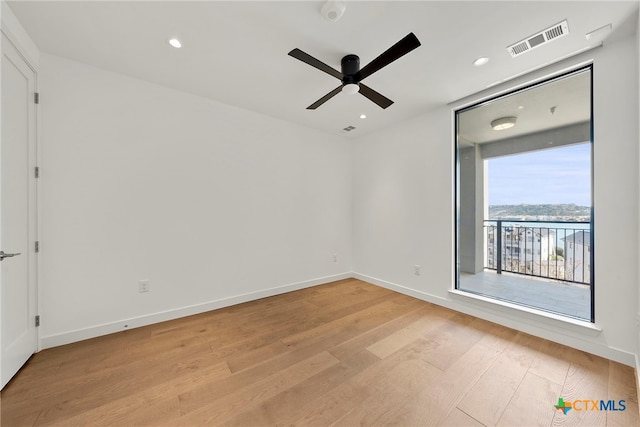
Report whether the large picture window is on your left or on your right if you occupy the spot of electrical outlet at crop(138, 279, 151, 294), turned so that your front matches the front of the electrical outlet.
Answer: on your left

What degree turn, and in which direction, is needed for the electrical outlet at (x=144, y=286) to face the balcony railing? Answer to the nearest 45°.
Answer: approximately 45° to its left

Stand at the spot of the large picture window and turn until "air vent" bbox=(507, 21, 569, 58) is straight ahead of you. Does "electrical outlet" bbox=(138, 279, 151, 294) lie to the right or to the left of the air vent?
right

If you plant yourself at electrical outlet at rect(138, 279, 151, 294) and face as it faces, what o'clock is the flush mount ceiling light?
The flush mount ceiling light is roughly at 10 o'clock from the electrical outlet.

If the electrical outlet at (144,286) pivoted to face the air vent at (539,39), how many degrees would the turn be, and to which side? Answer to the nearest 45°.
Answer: approximately 45° to its left

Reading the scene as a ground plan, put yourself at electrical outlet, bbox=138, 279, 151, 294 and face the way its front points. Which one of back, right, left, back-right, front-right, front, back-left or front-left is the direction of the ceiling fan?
front-left

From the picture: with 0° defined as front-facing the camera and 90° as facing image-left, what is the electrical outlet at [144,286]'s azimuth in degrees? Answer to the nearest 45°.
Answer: approximately 0°
